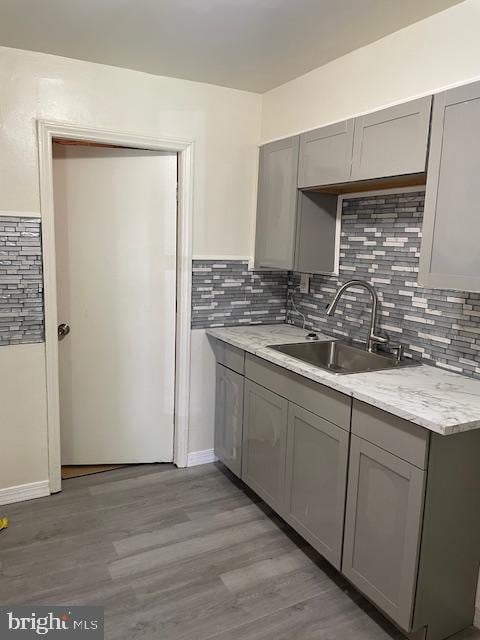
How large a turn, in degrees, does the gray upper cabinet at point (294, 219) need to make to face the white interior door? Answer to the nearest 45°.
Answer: approximately 45° to its right

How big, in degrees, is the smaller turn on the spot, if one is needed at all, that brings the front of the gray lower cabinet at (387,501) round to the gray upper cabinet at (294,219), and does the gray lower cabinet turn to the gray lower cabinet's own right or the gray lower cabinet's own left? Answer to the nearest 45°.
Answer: approximately 90° to the gray lower cabinet's own right

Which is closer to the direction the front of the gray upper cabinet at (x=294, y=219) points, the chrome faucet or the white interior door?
the white interior door

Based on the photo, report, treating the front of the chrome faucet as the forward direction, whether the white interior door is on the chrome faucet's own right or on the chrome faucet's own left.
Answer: on the chrome faucet's own right

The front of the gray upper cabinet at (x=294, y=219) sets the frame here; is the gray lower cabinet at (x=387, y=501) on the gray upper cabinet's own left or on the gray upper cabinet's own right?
on the gray upper cabinet's own left

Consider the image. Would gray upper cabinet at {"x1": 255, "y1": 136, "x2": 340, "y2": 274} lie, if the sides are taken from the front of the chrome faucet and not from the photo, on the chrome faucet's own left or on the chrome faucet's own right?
on the chrome faucet's own right
